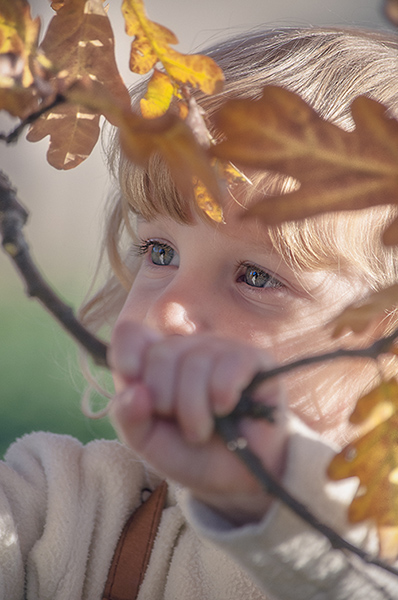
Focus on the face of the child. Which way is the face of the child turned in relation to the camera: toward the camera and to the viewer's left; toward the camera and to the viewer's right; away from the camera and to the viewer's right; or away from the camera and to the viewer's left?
toward the camera and to the viewer's left

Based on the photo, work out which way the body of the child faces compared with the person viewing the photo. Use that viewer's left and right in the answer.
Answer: facing the viewer and to the left of the viewer
